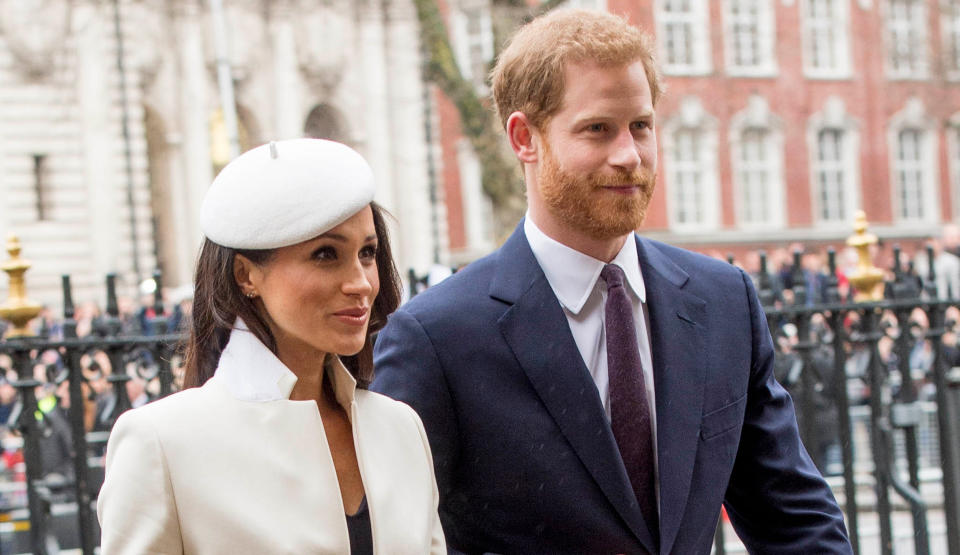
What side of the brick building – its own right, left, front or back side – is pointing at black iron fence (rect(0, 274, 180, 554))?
front

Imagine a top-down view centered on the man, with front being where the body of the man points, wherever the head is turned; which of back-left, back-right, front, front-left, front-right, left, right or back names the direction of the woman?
right

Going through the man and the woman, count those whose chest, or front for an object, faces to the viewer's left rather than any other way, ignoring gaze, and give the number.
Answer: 0

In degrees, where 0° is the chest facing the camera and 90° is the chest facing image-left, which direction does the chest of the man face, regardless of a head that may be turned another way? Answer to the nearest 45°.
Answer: approximately 315°

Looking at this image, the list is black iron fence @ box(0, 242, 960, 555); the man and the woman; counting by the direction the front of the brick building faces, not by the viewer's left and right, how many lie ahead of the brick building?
3

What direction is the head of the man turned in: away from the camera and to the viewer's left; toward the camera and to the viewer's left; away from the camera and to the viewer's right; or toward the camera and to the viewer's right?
toward the camera and to the viewer's right

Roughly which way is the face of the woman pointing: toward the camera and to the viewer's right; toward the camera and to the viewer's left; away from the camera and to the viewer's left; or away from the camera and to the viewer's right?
toward the camera and to the viewer's right

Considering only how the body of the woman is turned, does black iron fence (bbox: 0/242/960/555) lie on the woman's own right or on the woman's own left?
on the woman's own left

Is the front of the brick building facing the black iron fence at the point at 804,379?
yes

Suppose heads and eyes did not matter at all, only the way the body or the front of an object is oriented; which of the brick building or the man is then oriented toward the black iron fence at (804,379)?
the brick building

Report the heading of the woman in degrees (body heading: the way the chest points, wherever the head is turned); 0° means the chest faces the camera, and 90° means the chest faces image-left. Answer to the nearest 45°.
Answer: approximately 315°
